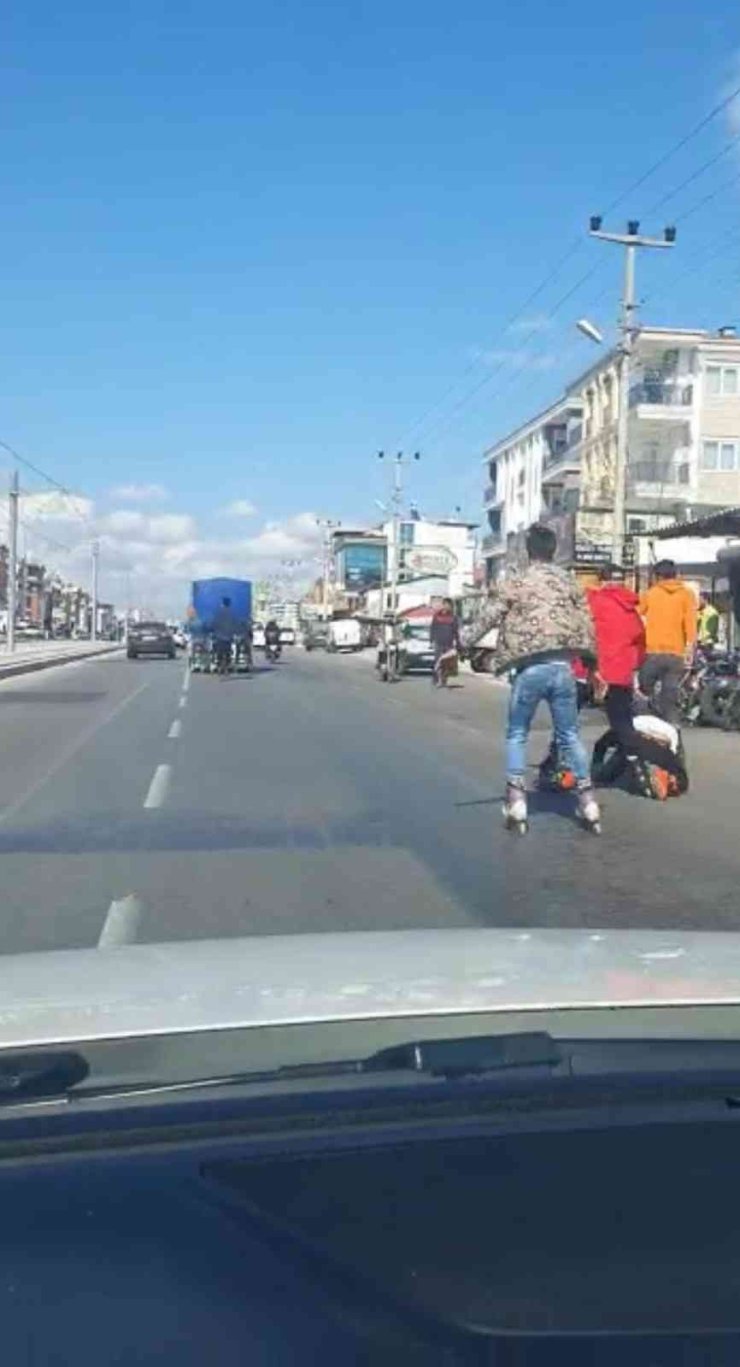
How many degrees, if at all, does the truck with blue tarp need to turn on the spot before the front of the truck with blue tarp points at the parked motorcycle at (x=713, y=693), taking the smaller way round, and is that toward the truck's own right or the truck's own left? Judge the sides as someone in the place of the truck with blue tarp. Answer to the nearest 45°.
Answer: approximately 180°

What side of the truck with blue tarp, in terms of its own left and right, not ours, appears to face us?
back

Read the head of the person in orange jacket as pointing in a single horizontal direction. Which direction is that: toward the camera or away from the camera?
away from the camera

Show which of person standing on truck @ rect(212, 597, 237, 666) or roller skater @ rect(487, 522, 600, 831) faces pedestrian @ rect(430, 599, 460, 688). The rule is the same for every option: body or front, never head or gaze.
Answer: roller skater @ rect(487, 522, 600, 831)

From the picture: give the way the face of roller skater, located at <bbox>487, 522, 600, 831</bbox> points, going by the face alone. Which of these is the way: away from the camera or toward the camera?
away from the camera

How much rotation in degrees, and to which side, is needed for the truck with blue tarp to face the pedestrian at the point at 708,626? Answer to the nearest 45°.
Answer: approximately 180°

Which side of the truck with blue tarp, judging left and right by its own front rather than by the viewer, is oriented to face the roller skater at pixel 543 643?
back

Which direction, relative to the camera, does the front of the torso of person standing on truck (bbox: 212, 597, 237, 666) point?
away from the camera

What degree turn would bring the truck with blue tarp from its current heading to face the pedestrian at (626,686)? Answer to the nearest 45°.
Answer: approximately 180°

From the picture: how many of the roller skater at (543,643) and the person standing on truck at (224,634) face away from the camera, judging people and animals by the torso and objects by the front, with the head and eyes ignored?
2

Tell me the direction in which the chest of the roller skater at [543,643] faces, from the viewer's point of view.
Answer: away from the camera

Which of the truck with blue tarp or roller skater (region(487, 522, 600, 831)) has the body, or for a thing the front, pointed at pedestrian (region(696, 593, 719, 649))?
roller skater (region(487, 522, 600, 831))

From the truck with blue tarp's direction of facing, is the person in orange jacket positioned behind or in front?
behind
